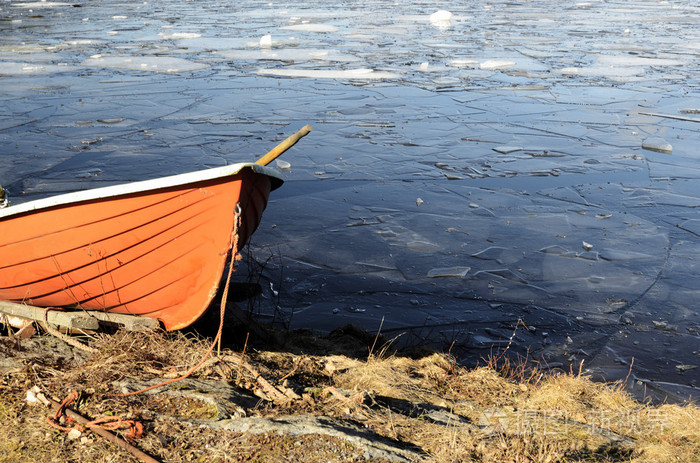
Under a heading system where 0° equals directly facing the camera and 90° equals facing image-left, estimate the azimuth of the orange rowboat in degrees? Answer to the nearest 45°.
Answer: approximately 315°

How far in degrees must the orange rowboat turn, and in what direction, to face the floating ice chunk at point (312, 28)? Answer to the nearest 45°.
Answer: approximately 135° to its left

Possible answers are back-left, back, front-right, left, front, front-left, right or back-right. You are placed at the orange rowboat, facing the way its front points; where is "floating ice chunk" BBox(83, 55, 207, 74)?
back-left

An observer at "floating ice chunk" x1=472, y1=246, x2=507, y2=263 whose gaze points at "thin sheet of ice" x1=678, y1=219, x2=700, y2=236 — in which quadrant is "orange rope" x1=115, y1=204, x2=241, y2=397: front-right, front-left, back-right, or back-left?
back-right

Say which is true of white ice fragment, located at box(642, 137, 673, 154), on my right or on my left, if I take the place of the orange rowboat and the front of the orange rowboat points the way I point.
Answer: on my left

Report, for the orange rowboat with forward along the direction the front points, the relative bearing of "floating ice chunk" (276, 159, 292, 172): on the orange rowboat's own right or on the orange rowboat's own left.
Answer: on the orange rowboat's own left

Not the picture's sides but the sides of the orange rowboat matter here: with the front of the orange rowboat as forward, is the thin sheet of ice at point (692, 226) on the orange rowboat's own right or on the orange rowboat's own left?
on the orange rowboat's own left

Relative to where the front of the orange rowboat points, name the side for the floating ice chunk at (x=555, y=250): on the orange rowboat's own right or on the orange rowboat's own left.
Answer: on the orange rowboat's own left

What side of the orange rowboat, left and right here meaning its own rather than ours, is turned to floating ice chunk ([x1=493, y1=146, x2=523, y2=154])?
left
